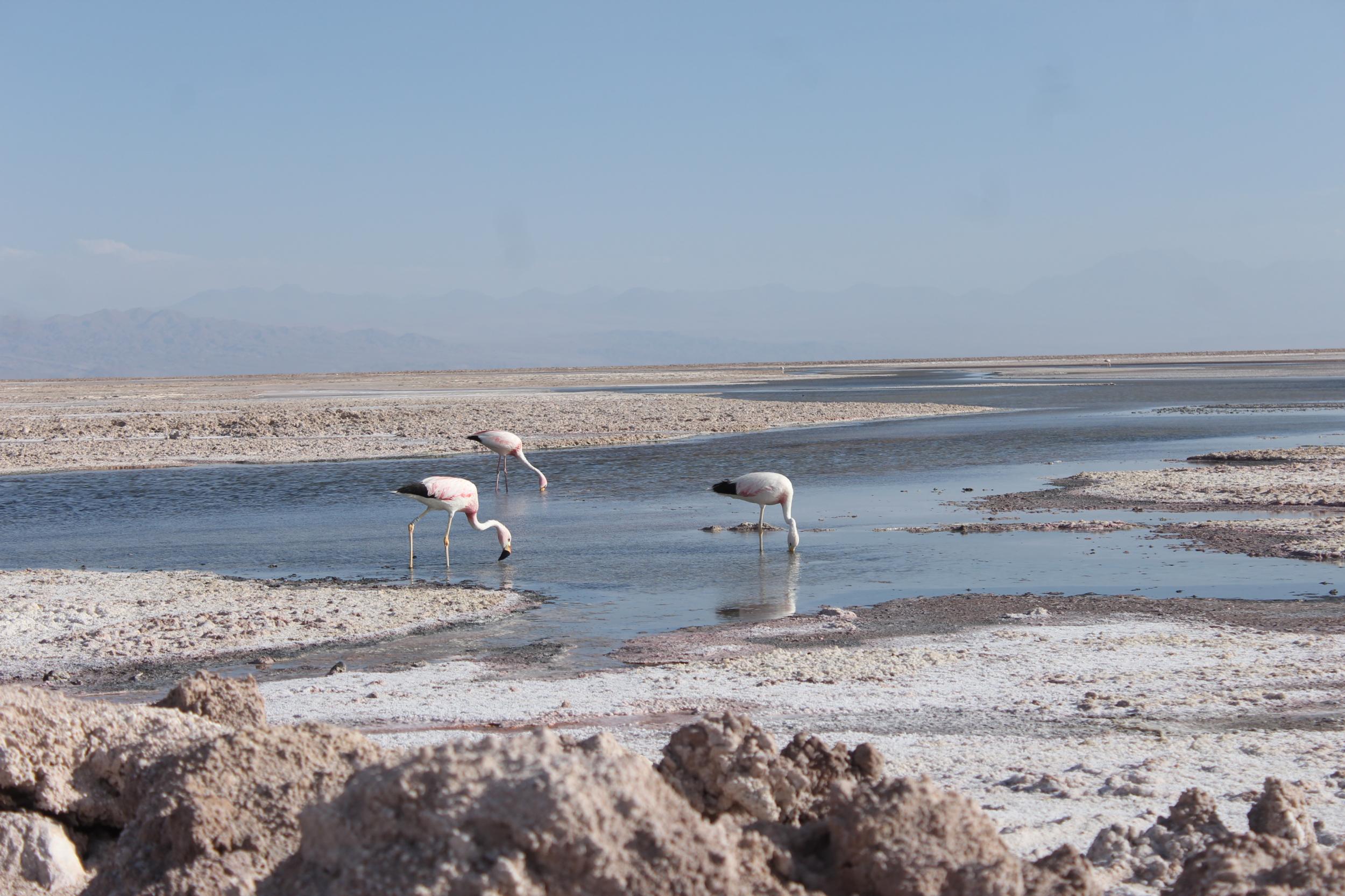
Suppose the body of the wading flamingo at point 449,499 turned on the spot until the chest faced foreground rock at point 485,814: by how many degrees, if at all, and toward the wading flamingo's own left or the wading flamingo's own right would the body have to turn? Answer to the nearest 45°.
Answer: approximately 90° to the wading flamingo's own right

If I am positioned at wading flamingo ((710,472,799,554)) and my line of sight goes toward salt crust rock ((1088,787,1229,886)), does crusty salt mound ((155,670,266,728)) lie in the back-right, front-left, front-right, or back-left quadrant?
front-right

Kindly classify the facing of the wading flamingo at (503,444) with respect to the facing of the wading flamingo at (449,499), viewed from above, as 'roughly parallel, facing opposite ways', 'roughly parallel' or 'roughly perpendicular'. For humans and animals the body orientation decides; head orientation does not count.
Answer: roughly parallel

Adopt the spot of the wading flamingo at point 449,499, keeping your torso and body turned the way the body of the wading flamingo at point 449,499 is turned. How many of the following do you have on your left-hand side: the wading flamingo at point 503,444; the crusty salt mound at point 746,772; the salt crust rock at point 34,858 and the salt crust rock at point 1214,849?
1

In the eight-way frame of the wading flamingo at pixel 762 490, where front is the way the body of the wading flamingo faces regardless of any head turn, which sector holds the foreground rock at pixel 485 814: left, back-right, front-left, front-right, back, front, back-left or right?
right

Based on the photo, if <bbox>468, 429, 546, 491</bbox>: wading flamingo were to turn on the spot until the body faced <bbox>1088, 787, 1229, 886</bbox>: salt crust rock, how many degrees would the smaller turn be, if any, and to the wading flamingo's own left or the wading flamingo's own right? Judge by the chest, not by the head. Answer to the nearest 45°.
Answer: approximately 90° to the wading flamingo's own right

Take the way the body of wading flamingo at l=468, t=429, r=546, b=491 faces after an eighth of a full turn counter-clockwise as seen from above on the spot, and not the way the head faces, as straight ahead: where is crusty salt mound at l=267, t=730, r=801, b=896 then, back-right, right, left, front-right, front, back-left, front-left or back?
back-right

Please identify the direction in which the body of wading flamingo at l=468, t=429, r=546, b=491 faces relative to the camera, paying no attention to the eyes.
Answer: to the viewer's right

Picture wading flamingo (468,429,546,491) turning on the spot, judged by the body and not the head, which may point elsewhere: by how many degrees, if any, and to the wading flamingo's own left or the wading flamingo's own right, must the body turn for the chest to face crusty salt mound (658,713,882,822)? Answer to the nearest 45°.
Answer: approximately 90° to the wading flamingo's own right

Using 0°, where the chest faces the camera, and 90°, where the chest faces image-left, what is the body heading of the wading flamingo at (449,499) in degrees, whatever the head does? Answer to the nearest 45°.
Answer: approximately 270°

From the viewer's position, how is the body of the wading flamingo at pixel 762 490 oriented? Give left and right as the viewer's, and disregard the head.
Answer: facing to the right of the viewer

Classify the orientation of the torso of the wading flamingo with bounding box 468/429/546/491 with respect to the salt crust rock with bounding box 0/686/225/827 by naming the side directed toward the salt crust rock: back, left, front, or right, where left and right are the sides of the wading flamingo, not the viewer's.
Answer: right

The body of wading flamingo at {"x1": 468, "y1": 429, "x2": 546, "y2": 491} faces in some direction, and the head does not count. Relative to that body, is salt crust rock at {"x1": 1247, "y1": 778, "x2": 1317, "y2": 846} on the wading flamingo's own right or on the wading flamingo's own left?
on the wading flamingo's own right

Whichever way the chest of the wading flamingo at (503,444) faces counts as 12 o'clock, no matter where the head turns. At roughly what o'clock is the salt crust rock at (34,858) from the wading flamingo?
The salt crust rock is roughly at 3 o'clock from the wading flamingo.

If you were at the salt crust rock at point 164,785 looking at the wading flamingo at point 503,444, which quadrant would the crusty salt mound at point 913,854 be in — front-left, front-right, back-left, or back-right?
back-right

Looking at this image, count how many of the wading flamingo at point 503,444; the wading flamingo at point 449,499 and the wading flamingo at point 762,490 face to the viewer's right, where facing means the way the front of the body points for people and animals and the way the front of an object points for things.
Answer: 3
